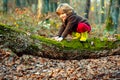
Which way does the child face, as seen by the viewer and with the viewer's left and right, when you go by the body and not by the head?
facing to the left of the viewer

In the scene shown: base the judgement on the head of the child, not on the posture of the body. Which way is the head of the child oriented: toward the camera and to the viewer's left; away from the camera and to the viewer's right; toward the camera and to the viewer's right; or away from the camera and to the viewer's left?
toward the camera and to the viewer's left
